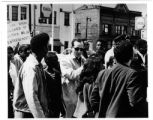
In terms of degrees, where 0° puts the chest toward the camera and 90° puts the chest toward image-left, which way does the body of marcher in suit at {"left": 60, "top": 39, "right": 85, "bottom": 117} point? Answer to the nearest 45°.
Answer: approximately 315°

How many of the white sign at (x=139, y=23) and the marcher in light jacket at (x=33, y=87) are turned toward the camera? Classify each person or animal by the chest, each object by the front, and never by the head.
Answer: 1

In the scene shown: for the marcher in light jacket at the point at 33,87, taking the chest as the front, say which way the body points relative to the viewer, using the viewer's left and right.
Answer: facing to the right of the viewer

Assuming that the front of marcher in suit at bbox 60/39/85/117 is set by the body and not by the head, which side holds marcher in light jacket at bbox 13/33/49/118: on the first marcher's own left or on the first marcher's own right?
on the first marcher's own right

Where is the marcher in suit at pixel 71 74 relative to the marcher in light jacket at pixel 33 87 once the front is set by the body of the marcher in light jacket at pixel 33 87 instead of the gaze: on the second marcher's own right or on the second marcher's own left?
on the second marcher's own left

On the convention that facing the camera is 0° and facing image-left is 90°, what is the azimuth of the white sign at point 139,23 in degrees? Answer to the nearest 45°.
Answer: approximately 0°

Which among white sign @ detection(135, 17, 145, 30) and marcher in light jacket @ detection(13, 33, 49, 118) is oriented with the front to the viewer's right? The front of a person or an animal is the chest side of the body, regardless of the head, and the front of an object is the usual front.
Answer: the marcher in light jacket

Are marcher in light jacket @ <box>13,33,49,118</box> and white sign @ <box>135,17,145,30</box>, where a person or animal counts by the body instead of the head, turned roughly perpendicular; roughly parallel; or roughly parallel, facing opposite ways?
roughly perpendicular

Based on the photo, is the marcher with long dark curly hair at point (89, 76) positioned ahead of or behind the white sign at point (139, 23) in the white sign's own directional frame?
ahead
